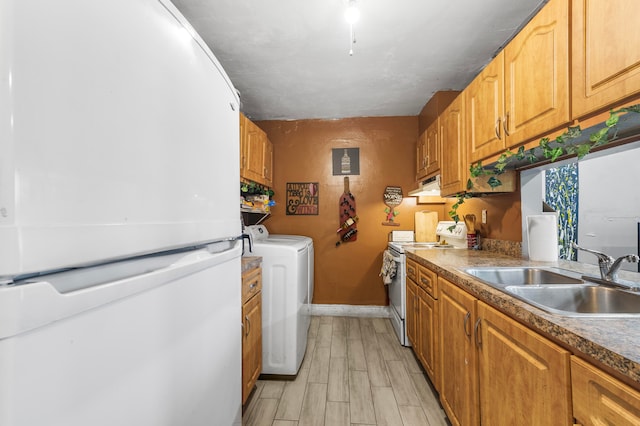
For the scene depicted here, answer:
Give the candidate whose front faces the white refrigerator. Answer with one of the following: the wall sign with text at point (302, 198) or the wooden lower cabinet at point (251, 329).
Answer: the wall sign with text

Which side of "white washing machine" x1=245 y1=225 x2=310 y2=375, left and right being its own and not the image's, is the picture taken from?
right

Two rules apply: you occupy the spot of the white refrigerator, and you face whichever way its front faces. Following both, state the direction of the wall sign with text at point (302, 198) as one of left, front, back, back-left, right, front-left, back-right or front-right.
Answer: left

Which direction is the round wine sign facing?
toward the camera

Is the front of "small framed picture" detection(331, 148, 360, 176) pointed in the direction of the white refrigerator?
yes

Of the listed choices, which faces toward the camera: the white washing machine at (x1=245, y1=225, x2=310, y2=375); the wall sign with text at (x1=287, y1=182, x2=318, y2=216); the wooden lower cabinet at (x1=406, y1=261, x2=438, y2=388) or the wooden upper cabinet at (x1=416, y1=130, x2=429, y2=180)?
the wall sign with text

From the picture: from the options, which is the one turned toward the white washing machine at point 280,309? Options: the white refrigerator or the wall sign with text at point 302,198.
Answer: the wall sign with text

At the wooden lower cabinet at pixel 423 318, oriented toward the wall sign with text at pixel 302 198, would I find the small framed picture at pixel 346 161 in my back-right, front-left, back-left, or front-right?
front-right

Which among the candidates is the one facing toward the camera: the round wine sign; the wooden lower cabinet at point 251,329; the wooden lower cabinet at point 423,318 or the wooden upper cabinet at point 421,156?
the round wine sign

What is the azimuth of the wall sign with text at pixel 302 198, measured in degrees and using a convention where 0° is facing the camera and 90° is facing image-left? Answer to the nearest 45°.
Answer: approximately 0°

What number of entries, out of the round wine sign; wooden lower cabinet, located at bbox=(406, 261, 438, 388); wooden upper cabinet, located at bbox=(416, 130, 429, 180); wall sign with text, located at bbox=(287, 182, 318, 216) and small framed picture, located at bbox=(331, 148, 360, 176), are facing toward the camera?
3

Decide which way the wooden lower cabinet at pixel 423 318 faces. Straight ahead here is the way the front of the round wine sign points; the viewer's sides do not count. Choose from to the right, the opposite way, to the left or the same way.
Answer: to the right

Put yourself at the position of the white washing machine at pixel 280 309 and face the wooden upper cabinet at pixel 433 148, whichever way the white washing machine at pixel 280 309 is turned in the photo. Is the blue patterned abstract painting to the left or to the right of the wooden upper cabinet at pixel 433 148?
right

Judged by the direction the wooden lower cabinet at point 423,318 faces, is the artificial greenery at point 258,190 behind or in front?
in front

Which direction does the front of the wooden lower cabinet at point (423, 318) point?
to the viewer's left

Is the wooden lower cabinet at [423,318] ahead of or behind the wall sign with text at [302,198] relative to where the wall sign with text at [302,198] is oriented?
ahead

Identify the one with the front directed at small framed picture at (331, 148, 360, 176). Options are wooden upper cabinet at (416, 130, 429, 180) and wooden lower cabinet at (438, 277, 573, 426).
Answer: the wooden upper cabinet

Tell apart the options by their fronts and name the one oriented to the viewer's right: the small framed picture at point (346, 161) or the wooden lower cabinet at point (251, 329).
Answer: the wooden lower cabinet

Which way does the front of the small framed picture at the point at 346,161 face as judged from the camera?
facing the viewer

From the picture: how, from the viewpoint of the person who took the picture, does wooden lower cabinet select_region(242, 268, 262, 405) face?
facing to the right of the viewer
